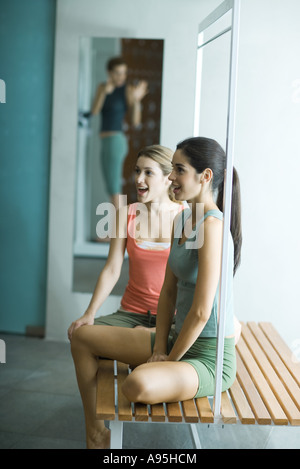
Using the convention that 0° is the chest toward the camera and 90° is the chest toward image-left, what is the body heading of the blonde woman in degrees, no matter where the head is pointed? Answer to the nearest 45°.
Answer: approximately 45°

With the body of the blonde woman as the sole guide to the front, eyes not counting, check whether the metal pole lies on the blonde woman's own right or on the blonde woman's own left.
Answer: on the blonde woman's own left
